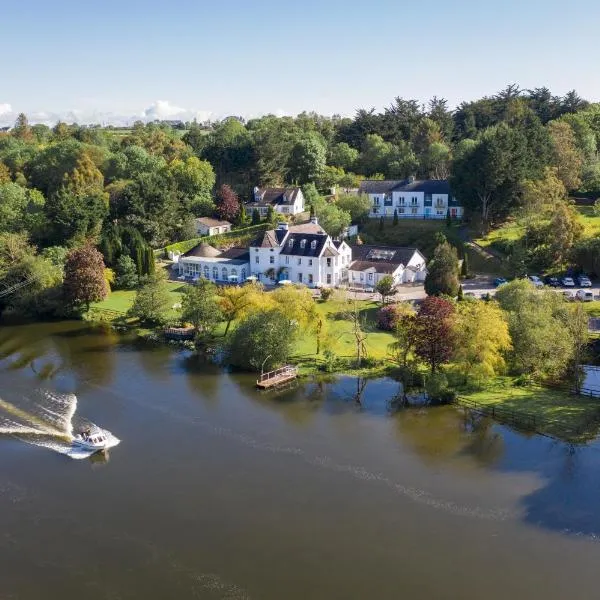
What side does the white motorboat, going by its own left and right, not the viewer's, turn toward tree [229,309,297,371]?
left

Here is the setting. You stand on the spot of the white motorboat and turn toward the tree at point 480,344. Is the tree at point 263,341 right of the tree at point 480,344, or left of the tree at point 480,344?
left

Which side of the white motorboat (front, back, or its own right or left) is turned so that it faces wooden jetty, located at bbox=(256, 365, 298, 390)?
left

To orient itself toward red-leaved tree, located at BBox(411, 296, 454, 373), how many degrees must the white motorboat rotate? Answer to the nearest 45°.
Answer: approximately 45° to its left

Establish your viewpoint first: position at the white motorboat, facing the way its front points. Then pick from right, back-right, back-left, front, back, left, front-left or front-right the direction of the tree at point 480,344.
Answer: front-left

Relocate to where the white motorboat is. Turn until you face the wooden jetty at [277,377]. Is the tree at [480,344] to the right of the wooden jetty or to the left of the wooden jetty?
right

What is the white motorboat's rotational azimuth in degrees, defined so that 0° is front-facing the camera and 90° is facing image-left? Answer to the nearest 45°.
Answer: approximately 315°
